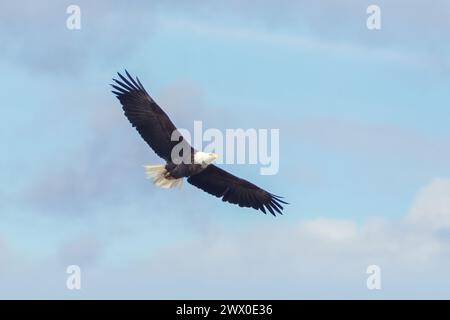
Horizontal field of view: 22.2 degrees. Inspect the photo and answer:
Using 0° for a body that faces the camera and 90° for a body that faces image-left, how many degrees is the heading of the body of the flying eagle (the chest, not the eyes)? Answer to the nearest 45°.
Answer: approximately 270°
